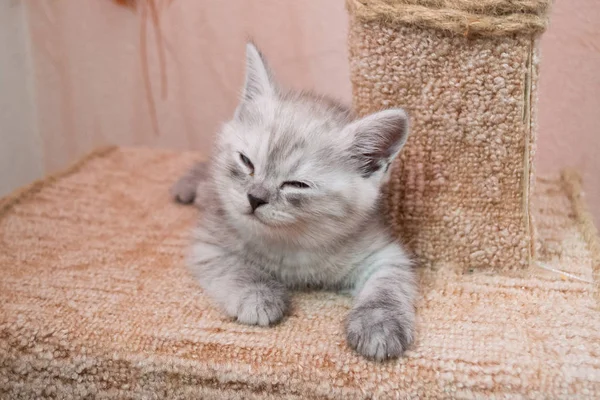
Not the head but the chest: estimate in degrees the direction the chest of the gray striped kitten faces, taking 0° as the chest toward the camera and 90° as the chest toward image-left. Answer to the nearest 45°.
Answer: approximately 0°
